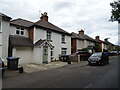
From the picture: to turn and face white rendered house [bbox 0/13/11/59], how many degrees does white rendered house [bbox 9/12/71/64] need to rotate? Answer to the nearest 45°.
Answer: approximately 90° to its right

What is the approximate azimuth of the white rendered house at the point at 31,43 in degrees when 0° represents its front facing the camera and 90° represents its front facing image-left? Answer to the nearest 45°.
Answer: approximately 315°
